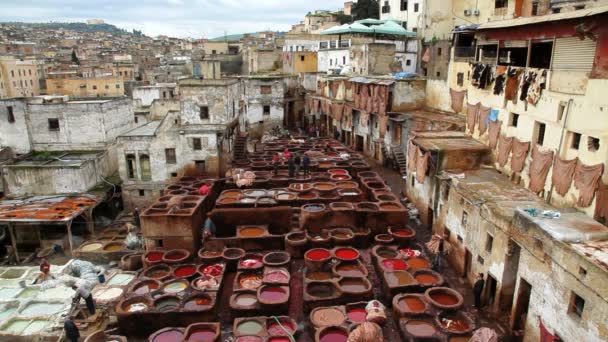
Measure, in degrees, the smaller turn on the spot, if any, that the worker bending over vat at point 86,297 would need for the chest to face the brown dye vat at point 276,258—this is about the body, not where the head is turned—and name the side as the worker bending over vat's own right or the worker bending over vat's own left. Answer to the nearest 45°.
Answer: approximately 180°

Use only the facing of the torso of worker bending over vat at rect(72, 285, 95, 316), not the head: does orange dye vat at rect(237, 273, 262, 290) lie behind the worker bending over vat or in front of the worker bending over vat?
behind

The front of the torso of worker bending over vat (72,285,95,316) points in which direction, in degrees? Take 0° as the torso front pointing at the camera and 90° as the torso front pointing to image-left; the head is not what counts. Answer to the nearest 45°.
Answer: approximately 90°

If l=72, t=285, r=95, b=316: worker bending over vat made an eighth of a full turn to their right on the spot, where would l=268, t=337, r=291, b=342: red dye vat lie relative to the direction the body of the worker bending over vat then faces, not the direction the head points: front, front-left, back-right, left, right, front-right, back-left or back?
back

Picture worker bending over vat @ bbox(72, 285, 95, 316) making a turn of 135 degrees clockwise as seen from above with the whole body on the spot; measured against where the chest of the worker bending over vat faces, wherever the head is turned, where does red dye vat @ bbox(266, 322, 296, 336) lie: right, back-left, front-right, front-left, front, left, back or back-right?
right

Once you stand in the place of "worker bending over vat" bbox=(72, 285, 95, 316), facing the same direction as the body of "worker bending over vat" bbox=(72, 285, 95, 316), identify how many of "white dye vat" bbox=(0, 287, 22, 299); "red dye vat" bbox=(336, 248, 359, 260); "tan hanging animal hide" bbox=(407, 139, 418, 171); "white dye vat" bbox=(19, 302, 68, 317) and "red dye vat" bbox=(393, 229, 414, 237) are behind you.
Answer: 3

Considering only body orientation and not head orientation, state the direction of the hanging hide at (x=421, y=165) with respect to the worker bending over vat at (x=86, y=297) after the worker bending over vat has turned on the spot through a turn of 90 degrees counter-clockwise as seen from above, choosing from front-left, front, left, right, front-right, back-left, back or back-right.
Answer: left

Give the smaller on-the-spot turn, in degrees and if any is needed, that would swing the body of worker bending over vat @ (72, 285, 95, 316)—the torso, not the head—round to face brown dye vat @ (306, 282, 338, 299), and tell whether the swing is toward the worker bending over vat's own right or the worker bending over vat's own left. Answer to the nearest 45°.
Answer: approximately 135° to the worker bending over vat's own left

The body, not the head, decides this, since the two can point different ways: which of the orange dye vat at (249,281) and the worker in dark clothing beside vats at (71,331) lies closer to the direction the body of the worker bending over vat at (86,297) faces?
the worker in dark clothing beside vats

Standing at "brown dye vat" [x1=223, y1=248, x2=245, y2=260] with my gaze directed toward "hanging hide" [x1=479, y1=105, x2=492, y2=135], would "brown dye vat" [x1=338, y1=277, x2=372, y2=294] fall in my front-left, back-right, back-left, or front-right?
front-right

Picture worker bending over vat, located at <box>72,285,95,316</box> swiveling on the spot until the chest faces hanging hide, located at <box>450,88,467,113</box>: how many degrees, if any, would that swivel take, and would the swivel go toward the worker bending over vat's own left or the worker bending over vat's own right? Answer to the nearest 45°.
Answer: approximately 180°

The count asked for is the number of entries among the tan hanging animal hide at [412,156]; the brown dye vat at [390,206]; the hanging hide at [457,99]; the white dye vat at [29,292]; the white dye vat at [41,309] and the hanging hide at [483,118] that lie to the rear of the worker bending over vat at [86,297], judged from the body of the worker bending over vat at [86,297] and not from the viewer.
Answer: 4

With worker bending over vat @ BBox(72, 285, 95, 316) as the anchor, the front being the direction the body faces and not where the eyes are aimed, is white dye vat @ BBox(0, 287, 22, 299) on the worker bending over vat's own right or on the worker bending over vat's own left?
on the worker bending over vat's own right

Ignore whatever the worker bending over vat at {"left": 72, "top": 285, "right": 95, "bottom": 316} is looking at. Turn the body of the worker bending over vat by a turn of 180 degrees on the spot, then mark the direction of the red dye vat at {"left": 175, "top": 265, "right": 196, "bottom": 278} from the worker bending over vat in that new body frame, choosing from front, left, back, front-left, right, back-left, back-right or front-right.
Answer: front

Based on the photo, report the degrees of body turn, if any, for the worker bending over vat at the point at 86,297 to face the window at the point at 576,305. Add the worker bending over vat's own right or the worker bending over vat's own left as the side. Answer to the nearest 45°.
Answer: approximately 135° to the worker bending over vat's own left

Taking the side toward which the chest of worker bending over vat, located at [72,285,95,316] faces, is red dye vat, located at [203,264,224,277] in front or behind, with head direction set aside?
behind

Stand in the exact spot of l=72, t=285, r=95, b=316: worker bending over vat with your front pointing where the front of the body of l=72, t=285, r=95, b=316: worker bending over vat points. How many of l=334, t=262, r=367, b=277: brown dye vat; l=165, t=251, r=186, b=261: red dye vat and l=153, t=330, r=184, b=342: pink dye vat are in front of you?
0

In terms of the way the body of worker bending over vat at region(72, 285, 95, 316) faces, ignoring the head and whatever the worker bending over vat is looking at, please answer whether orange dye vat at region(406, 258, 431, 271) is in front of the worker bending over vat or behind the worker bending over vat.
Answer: behind
